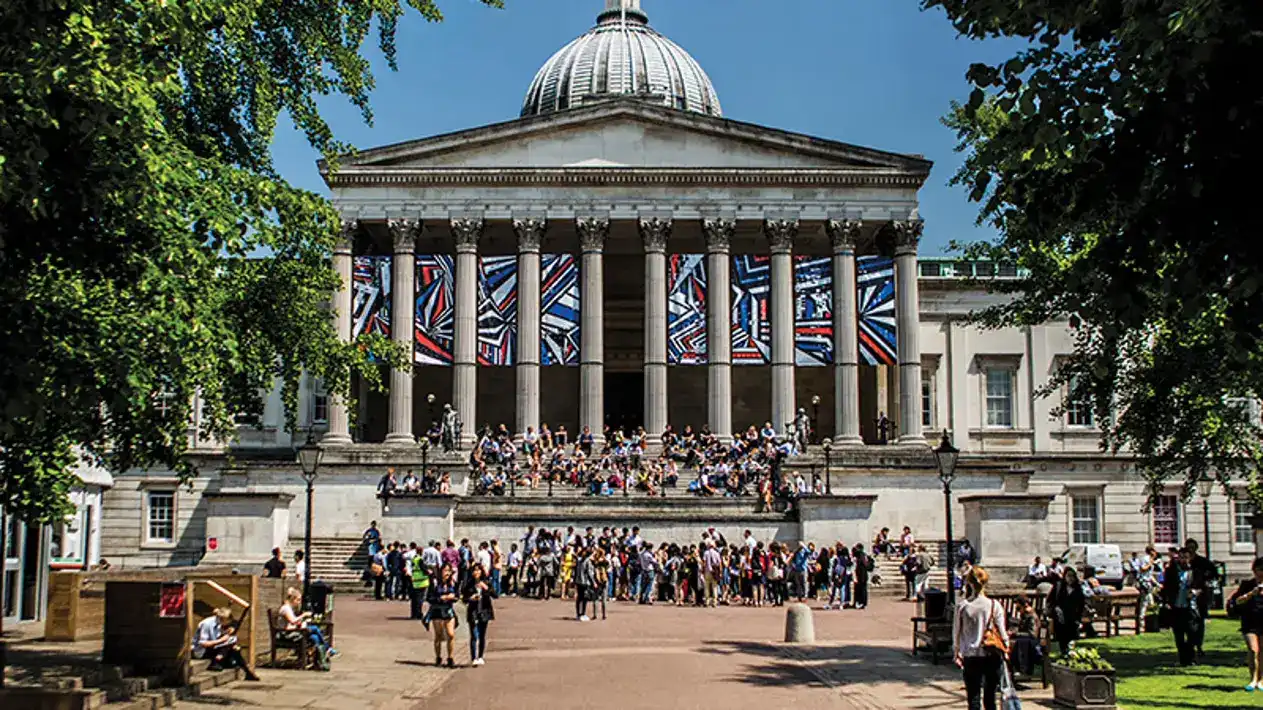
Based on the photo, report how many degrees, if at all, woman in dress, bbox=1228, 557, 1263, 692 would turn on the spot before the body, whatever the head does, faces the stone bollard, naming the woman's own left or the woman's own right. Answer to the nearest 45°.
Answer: approximately 135° to the woman's own right

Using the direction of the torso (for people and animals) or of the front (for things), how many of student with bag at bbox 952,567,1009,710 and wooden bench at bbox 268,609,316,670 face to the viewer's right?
1

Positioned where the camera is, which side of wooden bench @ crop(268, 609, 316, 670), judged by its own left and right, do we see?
right

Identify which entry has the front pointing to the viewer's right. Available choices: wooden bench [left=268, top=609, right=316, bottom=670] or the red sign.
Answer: the wooden bench
